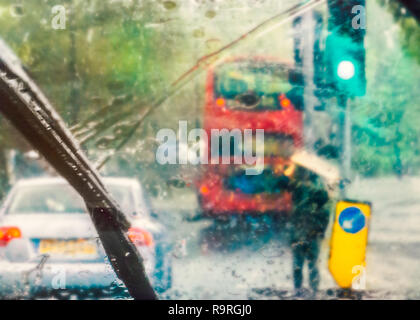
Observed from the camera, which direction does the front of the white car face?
facing away from the viewer

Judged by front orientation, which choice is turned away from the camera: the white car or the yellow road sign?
the white car

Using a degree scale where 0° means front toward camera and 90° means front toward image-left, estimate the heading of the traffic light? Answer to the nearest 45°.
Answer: approximately 0°

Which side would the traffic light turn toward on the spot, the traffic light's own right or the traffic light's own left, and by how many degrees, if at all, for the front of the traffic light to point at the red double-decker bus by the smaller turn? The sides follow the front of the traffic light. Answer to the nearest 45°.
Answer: approximately 135° to the traffic light's own right

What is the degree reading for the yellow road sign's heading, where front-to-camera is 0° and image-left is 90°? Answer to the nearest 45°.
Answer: approximately 0°
